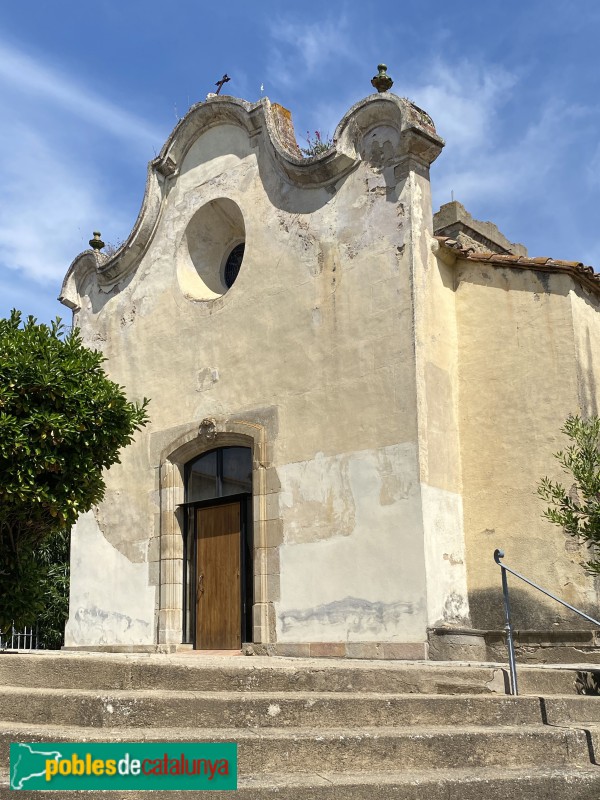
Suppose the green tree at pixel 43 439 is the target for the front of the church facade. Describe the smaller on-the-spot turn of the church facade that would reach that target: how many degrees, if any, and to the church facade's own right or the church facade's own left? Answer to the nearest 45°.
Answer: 0° — it already faces it
